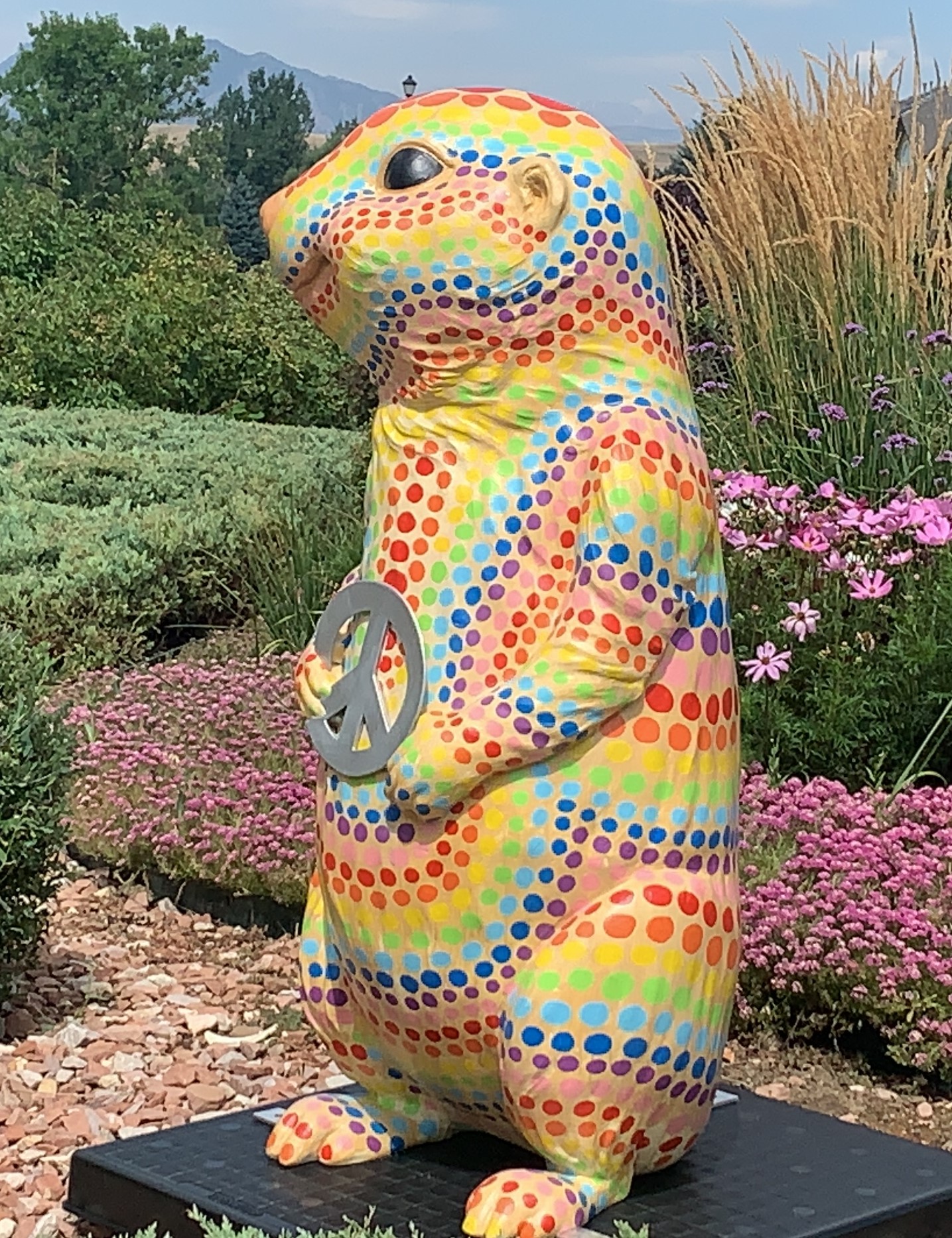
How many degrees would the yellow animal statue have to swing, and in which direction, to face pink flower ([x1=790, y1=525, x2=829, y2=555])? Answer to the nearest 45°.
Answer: approximately 135° to its right

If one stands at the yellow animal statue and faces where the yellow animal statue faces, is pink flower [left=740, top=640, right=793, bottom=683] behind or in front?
behind

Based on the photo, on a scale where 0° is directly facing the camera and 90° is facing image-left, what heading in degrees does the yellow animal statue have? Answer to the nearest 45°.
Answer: approximately 45°

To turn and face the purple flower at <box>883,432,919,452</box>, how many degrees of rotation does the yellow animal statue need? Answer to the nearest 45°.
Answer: approximately 135° to its right

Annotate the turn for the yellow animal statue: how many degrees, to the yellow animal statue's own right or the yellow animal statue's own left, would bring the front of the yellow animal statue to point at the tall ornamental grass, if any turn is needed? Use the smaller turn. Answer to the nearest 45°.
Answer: approximately 135° to the yellow animal statue's own right

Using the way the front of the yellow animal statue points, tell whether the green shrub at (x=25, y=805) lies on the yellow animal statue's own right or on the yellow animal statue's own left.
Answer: on the yellow animal statue's own right

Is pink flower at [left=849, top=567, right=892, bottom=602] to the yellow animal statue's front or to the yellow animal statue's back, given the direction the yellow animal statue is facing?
to the back

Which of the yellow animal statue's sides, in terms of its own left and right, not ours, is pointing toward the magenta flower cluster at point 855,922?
back

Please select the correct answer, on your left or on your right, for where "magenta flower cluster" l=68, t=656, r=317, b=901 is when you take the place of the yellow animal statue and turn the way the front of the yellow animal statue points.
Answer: on your right
